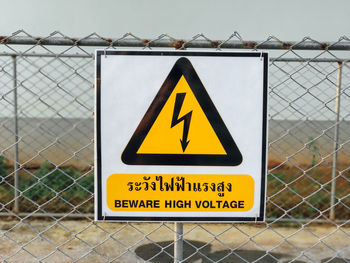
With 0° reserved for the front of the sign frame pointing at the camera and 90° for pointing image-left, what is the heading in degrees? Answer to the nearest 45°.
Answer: approximately 0°
